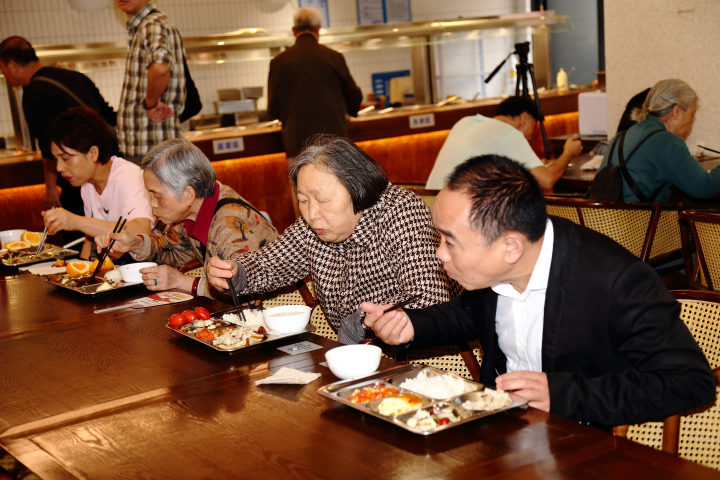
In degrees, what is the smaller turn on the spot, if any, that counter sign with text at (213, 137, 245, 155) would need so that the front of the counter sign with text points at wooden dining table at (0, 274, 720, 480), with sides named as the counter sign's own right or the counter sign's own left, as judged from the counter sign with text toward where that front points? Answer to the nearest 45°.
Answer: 0° — it already faces it

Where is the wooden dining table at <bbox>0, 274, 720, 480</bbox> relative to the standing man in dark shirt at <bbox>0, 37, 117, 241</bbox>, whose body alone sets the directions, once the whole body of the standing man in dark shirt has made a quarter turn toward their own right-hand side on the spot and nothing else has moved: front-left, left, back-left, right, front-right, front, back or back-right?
back-right

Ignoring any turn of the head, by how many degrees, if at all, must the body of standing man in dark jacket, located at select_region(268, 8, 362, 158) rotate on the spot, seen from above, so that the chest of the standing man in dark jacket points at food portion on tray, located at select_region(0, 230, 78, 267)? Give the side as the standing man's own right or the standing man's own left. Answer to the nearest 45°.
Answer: approximately 135° to the standing man's own left

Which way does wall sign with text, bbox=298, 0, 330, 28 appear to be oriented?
toward the camera

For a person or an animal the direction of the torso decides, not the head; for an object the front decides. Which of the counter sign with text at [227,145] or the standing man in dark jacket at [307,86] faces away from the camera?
the standing man in dark jacket

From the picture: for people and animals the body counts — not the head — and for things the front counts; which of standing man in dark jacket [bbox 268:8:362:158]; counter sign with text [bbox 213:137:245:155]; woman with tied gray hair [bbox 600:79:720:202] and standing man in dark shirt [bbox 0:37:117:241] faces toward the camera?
the counter sign with text

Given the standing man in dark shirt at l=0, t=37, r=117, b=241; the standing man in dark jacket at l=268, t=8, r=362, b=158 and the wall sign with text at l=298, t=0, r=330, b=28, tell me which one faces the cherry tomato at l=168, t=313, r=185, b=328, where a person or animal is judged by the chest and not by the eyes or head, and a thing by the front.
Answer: the wall sign with text

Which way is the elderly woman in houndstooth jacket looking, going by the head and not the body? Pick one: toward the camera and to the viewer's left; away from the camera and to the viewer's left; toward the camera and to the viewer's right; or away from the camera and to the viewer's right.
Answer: toward the camera and to the viewer's left

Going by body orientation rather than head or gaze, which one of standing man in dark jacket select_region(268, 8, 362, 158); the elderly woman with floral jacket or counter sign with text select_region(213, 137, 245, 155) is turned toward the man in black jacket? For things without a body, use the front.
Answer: the counter sign with text

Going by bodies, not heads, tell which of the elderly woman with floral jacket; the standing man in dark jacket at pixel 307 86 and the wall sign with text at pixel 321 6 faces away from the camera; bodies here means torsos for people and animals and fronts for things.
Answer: the standing man in dark jacket

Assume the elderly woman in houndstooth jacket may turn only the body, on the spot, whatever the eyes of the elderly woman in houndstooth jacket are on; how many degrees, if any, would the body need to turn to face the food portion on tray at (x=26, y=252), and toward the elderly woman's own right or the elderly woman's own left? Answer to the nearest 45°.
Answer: approximately 90° to the elderly woman's own right

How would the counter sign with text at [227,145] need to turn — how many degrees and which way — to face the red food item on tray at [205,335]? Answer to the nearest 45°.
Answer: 0° — it already faces it

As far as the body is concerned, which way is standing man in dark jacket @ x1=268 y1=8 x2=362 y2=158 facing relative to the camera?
away from the camera

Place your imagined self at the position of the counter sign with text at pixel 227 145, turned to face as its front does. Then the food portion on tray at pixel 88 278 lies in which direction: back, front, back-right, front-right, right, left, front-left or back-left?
front

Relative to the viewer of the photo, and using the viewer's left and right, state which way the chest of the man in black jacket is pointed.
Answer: facing the viewer and to the left of the viewer

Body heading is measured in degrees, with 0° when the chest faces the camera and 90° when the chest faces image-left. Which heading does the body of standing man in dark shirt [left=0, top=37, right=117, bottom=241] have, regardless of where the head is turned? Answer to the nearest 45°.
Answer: approximately 135°
